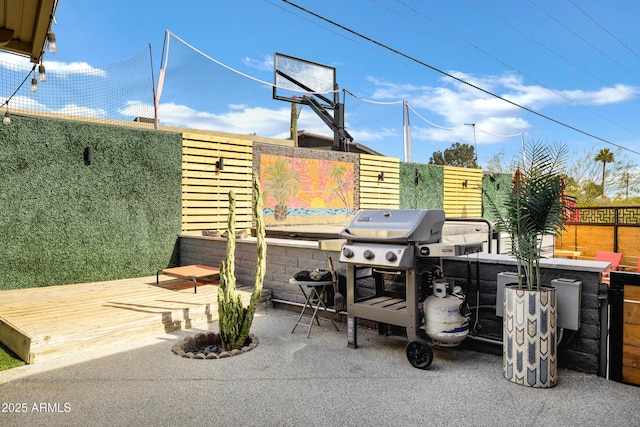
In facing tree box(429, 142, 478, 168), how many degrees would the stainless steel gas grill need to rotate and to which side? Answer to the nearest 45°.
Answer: approximately 135° to its right

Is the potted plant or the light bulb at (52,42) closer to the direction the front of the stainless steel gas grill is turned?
the light bulb

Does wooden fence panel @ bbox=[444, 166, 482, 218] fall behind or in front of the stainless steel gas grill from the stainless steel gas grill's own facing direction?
behind

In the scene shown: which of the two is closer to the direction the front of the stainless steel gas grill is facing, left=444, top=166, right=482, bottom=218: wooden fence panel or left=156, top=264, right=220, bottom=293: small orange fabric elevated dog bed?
the small orange fabric elevated dog bed

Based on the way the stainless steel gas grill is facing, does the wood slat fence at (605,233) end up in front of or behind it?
behind

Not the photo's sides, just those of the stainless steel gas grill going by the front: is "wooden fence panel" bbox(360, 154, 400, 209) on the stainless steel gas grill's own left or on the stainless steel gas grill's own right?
on the stainless steel gas grill's own right

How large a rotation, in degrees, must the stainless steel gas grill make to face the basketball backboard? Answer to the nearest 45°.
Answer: approximately 135° to its right

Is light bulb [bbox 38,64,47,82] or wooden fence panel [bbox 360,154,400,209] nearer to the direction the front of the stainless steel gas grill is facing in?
the light bulb

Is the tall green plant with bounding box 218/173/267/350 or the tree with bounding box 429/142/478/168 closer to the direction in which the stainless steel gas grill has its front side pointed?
the tall green plant

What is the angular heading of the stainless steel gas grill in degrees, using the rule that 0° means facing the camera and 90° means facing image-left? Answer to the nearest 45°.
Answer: approximately 45°
